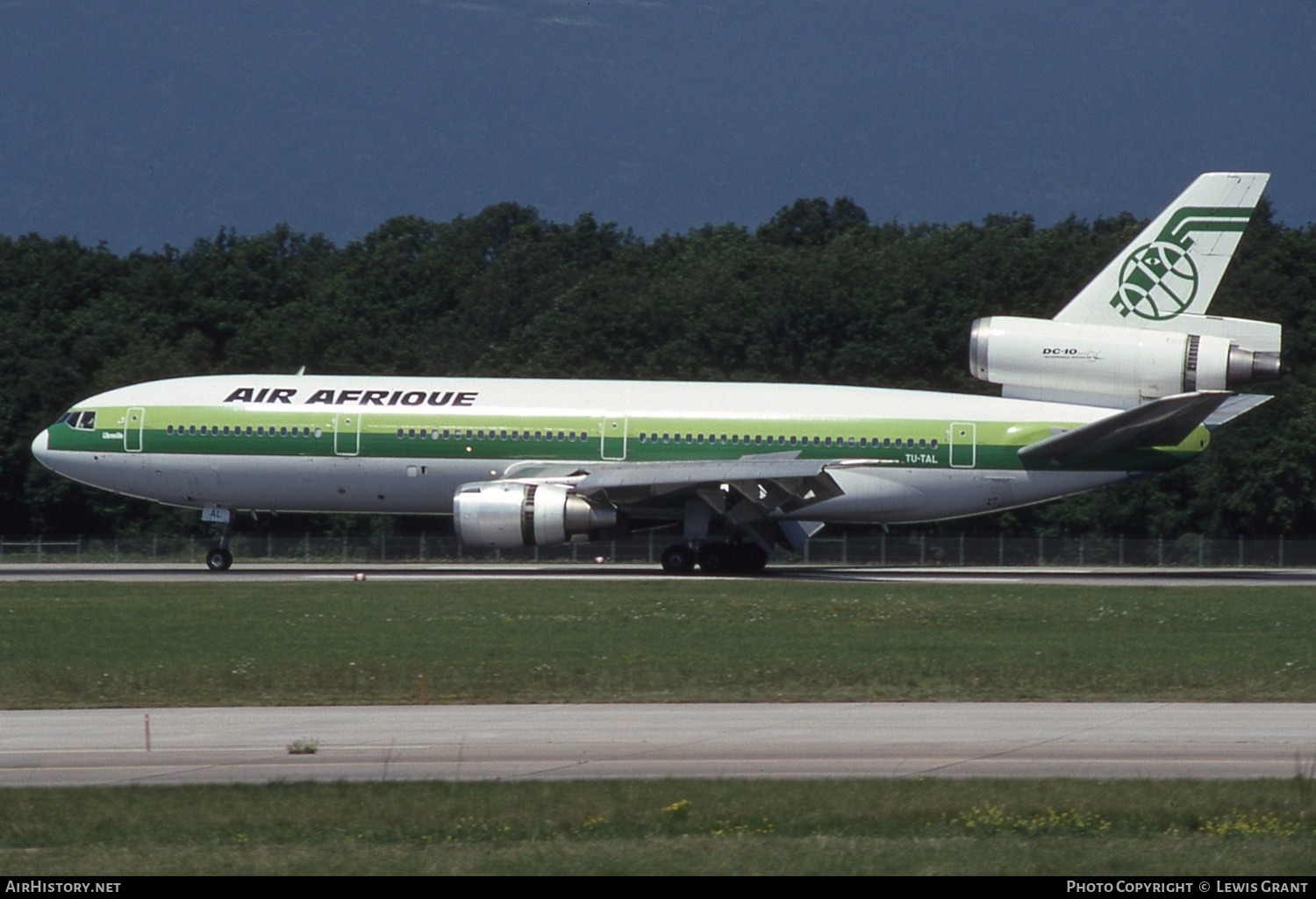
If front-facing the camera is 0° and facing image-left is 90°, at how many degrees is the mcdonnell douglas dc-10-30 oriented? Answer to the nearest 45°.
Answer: approximately 90°
